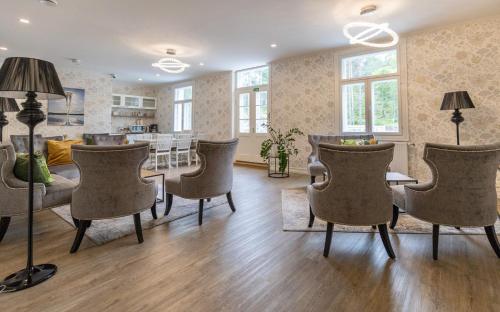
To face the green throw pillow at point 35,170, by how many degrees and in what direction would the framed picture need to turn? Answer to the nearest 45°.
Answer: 0° — it already faces it

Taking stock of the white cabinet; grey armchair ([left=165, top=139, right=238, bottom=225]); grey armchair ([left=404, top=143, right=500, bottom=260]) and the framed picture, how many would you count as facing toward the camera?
2

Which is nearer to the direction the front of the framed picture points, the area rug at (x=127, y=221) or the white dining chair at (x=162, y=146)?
the area rug

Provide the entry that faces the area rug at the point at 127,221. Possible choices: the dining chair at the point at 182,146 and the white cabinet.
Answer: the white cabinet

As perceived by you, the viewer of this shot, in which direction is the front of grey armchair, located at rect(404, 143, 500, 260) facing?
facing away from the viewer and to the left of the viewer

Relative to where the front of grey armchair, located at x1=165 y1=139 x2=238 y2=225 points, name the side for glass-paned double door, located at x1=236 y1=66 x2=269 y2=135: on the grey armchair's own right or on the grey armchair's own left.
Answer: on the grey armchair's own right

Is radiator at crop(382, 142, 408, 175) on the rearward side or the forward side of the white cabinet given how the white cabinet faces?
on the forward side
